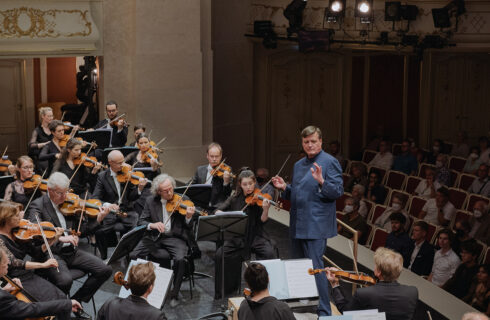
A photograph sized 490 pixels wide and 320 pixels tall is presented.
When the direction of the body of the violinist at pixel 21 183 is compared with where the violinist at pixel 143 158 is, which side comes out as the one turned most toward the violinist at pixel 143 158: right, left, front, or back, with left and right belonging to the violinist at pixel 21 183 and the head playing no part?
left

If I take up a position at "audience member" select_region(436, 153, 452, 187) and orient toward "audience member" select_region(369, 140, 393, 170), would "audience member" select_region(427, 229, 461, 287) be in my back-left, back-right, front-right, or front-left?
back-left

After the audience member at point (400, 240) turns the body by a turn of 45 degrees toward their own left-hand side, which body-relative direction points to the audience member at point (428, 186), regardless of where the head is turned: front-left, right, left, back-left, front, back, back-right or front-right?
back

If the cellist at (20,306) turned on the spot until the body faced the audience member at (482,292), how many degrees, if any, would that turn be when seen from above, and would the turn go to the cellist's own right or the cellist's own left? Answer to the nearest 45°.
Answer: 0° — they already face them

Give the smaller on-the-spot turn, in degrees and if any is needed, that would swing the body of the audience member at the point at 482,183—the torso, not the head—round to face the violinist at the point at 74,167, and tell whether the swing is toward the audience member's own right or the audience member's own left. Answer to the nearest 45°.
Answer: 0° — they already face them

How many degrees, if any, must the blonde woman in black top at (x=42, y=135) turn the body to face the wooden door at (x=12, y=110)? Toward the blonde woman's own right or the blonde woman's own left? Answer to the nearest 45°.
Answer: approximately 135° to the blonde woman's own left

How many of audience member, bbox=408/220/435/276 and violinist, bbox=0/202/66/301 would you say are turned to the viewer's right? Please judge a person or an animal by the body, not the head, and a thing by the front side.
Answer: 1

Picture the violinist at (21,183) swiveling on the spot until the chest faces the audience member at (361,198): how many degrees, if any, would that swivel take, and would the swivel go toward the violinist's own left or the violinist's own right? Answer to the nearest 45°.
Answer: approximately 45° to the violinist's own left

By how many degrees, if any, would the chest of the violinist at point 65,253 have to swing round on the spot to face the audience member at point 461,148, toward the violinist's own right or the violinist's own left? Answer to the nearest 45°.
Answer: approximately 90° to the violinist's own left

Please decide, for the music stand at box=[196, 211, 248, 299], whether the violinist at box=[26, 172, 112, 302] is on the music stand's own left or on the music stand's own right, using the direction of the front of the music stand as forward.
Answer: on the music stand's own left

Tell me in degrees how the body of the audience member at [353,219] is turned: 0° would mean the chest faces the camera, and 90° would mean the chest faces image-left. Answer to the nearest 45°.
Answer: approximately 45°

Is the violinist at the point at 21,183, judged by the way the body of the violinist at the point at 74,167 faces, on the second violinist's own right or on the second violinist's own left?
on the second violinist's own right

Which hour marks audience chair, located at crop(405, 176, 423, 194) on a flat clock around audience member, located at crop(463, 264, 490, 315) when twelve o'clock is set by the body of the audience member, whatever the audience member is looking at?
The audience chair is roughly at 4 o'clock from the audience member.

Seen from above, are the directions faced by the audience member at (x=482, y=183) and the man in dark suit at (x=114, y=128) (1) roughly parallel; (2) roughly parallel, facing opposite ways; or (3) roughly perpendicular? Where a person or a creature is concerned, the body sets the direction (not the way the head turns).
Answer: roughly perpendicular

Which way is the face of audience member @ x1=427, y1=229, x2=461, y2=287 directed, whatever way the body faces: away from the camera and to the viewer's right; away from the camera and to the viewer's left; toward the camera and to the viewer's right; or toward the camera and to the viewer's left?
toward the camera and to the viewer's left
